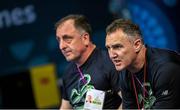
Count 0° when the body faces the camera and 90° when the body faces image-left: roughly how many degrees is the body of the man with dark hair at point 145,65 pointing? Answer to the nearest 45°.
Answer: approximately 45°

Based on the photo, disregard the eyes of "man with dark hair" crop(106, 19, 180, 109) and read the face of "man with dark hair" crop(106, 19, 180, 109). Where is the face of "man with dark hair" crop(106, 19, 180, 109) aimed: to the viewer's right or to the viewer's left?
to the viewer's left

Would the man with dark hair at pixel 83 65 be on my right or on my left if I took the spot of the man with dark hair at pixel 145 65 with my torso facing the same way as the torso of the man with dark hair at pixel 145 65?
on my right

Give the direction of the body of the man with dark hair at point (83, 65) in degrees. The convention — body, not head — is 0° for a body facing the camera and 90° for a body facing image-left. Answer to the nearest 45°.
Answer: approximately 45°

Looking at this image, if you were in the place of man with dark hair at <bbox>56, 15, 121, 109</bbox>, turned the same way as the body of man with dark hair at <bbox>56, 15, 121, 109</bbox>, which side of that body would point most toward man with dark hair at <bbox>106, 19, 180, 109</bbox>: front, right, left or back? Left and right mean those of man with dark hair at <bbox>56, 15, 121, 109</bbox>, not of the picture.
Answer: left
